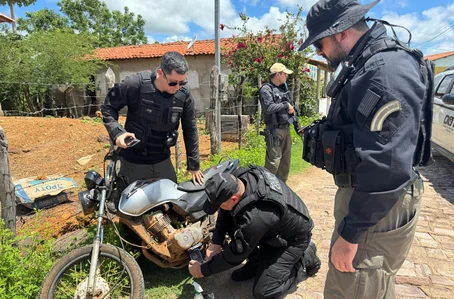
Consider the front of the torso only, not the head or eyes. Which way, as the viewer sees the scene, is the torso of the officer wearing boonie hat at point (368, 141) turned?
to the viewer's left

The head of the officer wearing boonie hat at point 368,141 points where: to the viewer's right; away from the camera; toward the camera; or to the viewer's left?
to the viewer's left

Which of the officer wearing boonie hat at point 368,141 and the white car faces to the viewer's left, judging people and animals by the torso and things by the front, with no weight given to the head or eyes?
the officer wearing boonie hat

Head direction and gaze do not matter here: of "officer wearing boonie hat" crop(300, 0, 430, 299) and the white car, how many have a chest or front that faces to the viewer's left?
1

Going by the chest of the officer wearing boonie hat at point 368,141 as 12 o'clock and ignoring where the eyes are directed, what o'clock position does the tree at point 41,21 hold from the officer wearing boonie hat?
The tree is roughly at 1 o'clock from the officer wearing boonie hat.

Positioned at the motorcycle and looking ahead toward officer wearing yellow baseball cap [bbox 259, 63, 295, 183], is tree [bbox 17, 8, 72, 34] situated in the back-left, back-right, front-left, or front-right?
front-left

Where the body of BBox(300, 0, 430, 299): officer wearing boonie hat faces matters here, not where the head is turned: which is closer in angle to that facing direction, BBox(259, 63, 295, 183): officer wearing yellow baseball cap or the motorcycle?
the motorcycle

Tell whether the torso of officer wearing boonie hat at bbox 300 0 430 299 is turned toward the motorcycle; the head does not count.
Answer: yes

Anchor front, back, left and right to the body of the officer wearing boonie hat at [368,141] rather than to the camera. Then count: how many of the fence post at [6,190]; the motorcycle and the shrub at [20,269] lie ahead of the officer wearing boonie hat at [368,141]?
3

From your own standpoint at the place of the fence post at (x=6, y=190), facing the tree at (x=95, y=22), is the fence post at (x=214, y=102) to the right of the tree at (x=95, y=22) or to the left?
right
